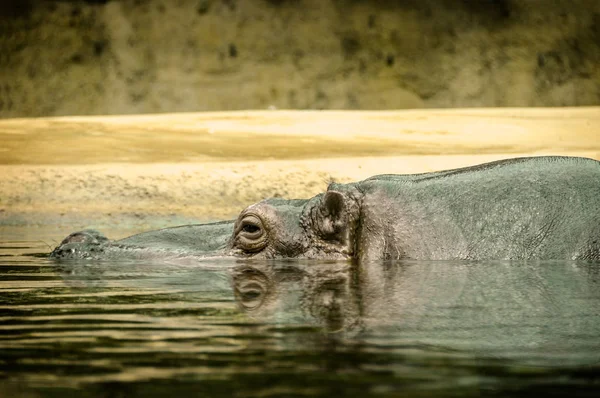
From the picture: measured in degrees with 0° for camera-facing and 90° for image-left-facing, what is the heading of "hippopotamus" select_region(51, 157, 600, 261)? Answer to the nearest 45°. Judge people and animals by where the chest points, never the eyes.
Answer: approximately 90°
